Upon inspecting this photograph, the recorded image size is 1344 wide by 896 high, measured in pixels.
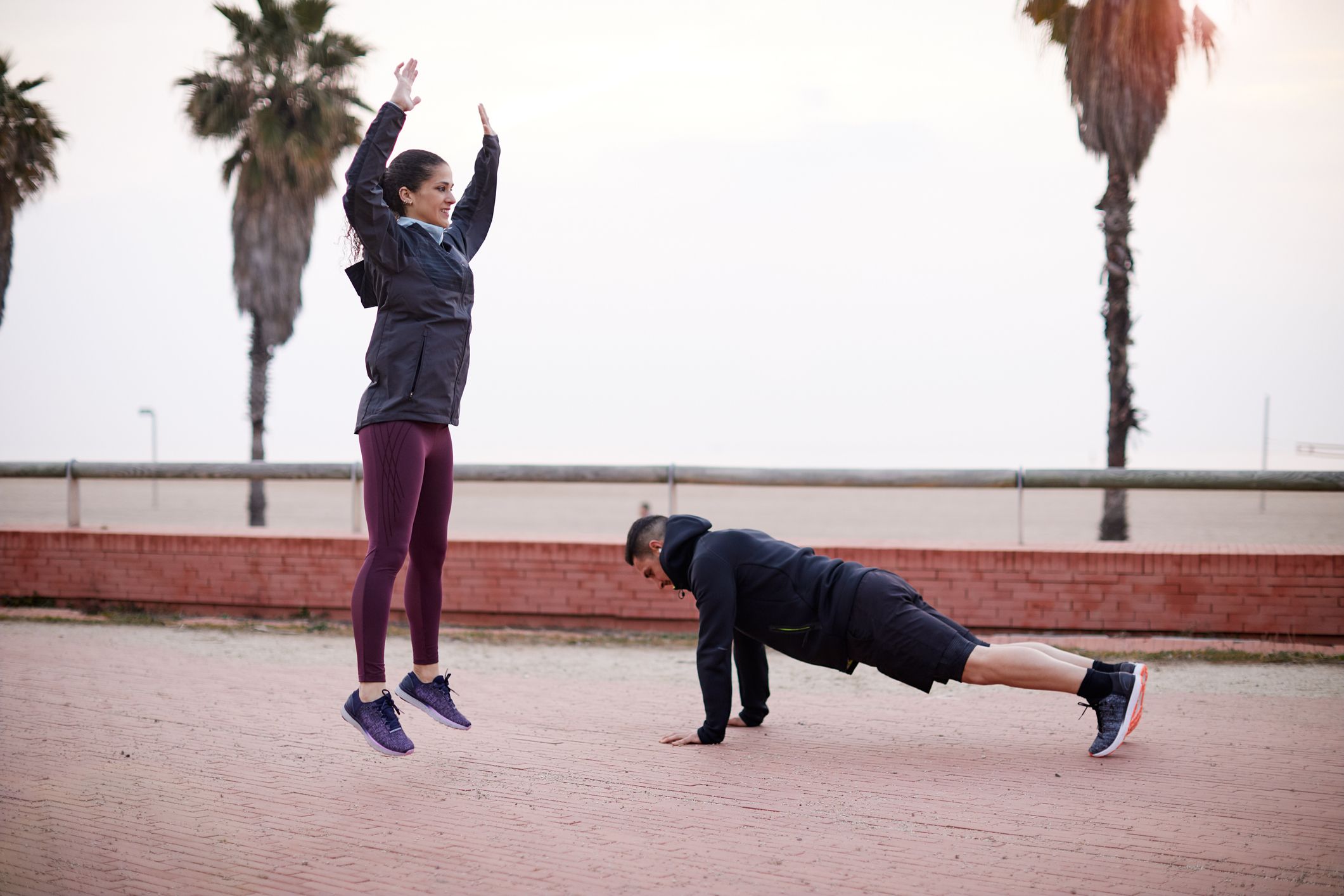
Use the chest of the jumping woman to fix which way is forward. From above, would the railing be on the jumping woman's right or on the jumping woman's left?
on the jumping woman's left

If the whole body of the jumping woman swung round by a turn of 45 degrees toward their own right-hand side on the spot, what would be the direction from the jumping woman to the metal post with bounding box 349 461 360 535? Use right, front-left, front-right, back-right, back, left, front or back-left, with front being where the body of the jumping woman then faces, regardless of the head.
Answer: back

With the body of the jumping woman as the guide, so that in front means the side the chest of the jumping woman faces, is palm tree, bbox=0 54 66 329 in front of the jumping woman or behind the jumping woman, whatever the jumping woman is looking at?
behind

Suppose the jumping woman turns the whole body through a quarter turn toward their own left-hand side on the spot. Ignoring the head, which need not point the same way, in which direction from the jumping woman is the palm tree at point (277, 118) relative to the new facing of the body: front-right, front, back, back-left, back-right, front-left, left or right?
front-left

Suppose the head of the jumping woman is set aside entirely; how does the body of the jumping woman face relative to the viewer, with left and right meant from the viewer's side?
facing the viewer and to the right of the viewer

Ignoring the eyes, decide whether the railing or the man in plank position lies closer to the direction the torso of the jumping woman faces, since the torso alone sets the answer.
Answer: the man in plank position

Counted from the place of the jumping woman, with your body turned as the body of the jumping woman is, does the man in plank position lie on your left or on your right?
on your left
